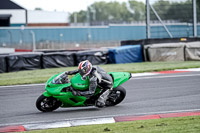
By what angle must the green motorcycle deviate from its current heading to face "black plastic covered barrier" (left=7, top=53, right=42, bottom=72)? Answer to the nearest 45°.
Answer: approximately 90° to its right

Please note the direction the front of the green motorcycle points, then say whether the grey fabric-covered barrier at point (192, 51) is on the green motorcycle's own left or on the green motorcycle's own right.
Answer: on the green motorcycle's own right

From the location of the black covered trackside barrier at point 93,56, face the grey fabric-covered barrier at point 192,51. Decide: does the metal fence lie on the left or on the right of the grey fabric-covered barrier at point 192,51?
left

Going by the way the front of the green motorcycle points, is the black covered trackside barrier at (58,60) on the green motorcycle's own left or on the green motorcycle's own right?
on the green motorcycle's own right

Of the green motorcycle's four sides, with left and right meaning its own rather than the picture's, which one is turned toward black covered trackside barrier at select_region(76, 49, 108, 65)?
right

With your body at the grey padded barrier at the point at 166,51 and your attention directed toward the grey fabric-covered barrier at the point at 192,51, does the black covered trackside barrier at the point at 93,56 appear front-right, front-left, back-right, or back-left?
back-right

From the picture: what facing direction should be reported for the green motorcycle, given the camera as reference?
facing to the left of the viewer
